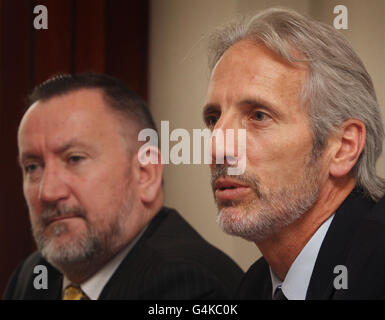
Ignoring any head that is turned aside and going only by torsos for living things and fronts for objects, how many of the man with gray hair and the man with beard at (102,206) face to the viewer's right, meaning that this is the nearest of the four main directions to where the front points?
0

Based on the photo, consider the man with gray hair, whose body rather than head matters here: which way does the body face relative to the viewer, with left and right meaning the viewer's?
facing the viewer and to the left of the viewer

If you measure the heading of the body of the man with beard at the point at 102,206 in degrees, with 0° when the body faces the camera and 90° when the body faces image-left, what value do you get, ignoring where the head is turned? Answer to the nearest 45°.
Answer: approximately 45°
